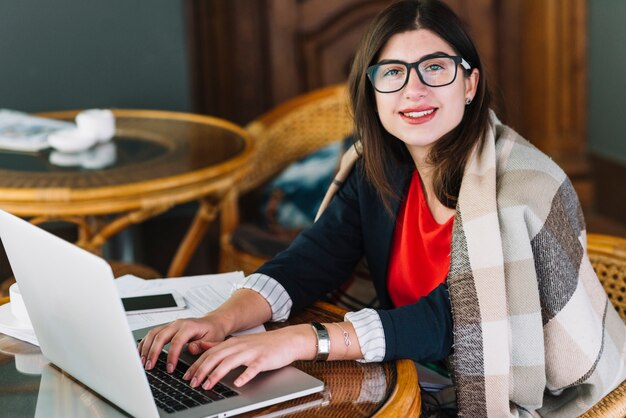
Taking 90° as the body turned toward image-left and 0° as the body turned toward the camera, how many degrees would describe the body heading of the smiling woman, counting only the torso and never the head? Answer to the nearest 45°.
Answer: approximately 45°

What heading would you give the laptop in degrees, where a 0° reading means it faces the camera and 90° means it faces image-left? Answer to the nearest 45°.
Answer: approximately 225°

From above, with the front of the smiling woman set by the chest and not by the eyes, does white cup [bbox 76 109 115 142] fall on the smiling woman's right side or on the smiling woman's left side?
on the smiling woman's right side

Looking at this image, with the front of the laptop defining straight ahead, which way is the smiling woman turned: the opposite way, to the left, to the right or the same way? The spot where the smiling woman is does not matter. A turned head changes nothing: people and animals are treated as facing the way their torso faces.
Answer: the opposite way
